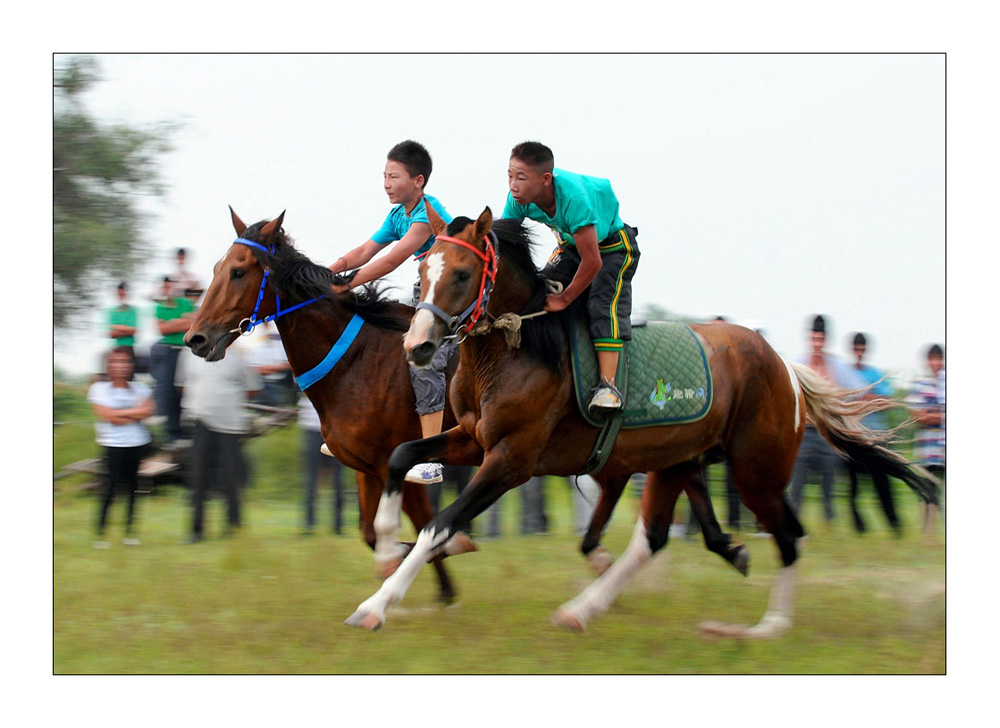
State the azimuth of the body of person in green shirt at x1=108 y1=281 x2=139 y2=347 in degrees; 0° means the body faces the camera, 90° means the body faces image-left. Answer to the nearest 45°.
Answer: approximately 0°

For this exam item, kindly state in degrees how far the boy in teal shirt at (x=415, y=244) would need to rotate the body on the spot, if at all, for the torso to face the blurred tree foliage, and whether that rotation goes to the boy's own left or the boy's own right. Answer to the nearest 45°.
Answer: approximately 45° to the boy's own right

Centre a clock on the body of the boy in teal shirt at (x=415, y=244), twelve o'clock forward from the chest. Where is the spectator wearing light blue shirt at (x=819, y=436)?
The spectator wearing light blue shirt is roughly at 5 o'clock from the boy in teal shirt.

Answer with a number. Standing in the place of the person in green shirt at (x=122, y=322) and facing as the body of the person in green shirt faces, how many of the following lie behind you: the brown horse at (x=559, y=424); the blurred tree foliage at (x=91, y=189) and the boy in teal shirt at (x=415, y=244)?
1

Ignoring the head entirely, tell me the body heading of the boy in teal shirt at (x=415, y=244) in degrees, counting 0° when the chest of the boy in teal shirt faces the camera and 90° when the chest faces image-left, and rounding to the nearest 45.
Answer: approximately 90°

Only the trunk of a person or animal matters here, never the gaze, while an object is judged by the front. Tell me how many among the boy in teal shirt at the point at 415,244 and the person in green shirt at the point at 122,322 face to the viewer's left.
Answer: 1

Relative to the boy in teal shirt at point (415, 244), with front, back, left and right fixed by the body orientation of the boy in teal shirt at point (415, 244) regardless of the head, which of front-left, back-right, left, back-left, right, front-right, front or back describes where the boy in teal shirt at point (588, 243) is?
back-left

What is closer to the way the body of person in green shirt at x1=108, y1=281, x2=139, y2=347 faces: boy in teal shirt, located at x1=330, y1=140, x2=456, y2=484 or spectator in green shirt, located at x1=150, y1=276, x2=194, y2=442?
the boy in teal shirt

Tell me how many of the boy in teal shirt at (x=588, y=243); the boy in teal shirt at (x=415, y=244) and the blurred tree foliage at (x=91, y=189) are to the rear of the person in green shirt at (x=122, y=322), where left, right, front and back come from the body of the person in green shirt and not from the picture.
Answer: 1

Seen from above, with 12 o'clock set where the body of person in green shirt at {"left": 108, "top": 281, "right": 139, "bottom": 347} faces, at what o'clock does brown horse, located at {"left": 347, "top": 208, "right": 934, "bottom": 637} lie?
The brown horse is roughly at 11 o'clock from the person in green shirt.

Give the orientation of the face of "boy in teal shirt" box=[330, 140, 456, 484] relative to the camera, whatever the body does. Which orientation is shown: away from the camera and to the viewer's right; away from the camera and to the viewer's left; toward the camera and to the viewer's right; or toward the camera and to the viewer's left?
toward the camera and to the viewer's left
